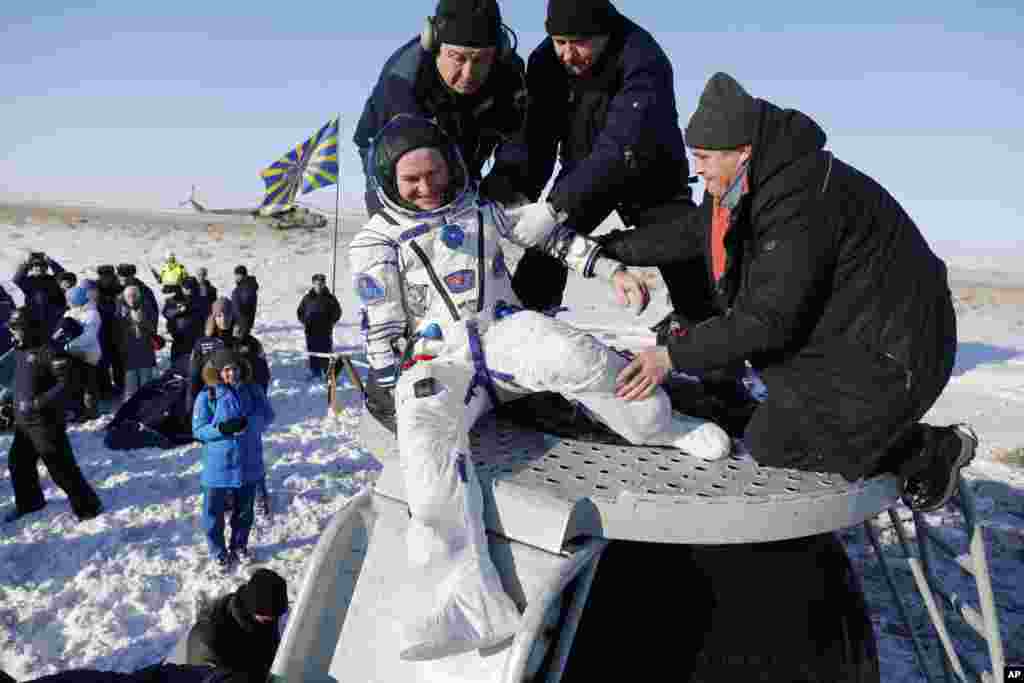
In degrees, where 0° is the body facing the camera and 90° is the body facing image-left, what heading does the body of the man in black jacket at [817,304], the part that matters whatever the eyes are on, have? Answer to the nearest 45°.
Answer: approximately 90°

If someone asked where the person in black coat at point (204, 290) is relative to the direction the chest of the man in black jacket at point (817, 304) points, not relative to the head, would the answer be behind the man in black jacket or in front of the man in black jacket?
in front

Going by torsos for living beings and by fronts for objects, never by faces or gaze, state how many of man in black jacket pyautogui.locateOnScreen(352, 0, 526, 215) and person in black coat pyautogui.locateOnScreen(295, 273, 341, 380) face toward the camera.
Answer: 2

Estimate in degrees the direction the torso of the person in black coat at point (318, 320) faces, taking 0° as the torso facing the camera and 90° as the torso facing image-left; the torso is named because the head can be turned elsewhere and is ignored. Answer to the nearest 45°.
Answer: approximately 0°

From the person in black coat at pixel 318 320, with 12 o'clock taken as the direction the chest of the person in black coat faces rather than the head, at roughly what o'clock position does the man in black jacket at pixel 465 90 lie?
The man in black jacket is roughly at 12 o'clock from the person in black coat.

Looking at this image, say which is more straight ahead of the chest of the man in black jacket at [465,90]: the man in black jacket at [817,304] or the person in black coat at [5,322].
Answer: the man in black jacket
